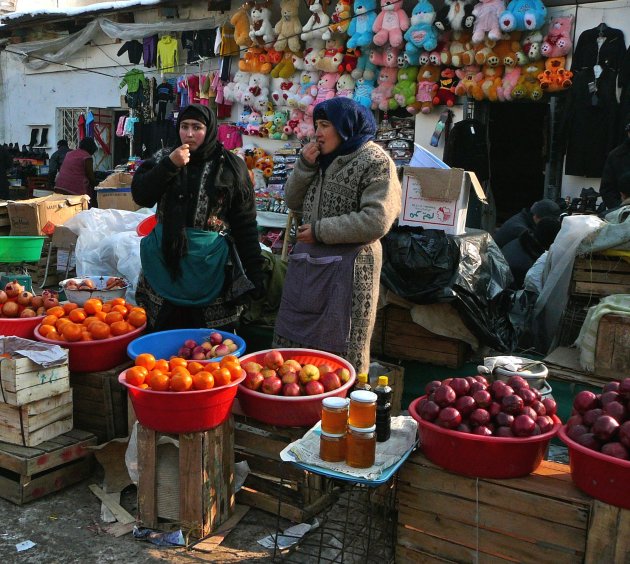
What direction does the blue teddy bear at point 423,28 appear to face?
toward the camera

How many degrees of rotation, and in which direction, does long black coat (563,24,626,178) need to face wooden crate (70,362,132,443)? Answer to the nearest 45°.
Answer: approximately 45° to its right

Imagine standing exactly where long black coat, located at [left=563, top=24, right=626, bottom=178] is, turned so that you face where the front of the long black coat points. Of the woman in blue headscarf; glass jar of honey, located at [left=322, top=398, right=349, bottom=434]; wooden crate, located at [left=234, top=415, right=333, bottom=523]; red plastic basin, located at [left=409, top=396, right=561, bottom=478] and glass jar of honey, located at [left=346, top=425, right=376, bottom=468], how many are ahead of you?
5

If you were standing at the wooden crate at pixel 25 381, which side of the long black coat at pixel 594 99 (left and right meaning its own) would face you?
front

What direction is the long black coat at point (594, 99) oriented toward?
toward the camera

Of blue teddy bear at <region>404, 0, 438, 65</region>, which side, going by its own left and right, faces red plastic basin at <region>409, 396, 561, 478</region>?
front

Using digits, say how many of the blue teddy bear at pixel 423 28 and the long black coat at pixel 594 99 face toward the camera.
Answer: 2

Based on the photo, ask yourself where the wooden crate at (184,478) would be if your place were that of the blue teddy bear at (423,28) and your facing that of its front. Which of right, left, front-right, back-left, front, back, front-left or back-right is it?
front

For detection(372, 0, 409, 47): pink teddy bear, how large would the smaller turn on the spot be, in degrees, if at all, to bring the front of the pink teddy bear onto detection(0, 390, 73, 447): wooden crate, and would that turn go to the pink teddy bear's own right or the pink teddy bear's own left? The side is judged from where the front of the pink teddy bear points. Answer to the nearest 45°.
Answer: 0° — it already faces it

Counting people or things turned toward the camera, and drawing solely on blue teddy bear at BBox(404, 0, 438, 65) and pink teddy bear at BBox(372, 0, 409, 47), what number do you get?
2

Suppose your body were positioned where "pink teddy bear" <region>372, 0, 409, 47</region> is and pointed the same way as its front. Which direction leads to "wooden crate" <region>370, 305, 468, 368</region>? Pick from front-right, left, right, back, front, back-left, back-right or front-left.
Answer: front

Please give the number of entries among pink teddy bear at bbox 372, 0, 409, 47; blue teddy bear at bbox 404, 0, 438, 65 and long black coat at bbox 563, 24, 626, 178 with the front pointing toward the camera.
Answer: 3

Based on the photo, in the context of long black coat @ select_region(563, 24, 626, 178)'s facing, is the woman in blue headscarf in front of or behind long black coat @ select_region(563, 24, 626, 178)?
in front

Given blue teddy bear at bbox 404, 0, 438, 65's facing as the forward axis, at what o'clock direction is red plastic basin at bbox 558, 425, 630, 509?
The red plastic basin is roughly at 12 o'clock from the blue teddy bear.

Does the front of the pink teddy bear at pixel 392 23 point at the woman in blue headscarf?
yes

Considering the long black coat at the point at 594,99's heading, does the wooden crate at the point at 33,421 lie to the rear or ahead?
ahead
